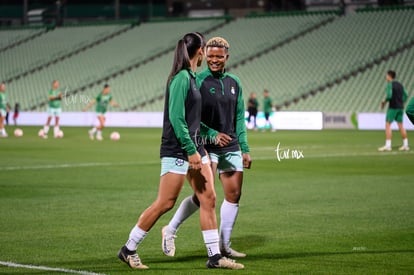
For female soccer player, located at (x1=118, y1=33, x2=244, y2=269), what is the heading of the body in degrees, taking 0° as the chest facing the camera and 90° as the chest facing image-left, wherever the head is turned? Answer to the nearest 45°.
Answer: approximately 270°

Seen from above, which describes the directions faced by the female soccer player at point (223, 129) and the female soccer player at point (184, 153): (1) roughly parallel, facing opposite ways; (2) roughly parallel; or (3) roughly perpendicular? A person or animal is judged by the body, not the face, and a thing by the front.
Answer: roughly perpendicular

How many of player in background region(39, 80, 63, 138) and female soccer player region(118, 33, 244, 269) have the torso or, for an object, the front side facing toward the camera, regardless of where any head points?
1

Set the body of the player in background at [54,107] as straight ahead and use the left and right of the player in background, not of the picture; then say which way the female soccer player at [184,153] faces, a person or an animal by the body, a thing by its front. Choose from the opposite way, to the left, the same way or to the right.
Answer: to the left

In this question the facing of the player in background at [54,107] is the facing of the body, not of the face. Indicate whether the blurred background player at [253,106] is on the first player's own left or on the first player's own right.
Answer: on the first player's own left

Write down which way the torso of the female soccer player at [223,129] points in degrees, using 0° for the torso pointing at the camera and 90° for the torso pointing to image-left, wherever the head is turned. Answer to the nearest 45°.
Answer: approximately 0°

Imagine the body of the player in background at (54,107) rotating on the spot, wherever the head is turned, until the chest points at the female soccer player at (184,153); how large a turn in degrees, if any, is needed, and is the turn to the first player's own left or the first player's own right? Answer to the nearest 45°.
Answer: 0° — they already face them

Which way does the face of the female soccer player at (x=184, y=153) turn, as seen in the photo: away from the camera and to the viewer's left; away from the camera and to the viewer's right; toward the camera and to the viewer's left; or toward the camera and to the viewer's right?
away from the camera and to the viewer's right

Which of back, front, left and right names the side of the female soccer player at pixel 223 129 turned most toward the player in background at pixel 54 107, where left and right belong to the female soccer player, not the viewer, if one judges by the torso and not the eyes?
back

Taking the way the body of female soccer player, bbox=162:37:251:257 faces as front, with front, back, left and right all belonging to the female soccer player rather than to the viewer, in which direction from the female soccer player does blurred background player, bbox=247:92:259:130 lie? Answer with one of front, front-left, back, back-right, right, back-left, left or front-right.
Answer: back
